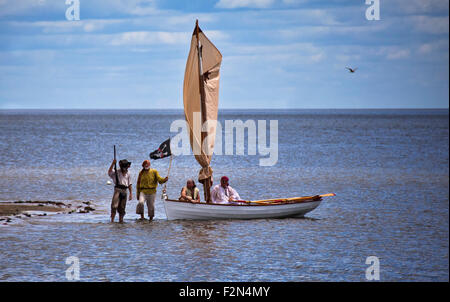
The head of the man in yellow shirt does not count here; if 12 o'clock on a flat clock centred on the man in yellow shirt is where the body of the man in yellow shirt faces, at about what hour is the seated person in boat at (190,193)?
The seated person in boat is roughly at 8 o'clock from the man in yellow shirt.

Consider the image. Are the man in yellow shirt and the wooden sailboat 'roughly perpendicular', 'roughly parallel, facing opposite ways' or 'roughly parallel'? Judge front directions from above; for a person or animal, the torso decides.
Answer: roughly perpendicular

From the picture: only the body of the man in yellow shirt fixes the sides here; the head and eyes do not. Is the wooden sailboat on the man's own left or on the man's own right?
on the man's own left

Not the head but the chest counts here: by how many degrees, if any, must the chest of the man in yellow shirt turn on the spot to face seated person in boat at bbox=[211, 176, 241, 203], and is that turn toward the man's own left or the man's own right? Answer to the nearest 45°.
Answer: approximately 135° to the man's own left

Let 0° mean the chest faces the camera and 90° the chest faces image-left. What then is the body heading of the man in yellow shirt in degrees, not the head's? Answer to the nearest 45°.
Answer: approximately 0°

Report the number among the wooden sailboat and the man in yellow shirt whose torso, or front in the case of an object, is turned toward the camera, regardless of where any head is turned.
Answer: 1

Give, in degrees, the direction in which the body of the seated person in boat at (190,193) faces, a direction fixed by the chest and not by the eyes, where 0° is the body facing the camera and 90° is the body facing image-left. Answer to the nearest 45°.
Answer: approximately 0°

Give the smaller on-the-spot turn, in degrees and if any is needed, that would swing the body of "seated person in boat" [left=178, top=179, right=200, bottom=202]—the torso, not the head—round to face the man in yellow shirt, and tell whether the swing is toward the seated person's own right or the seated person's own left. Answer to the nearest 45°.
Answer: approximately 45° to the seated person's own right
